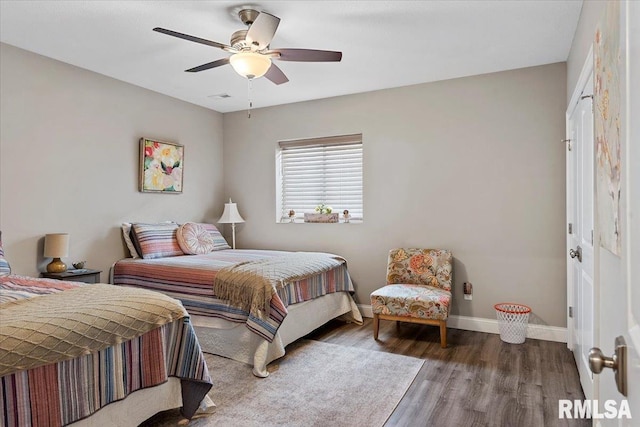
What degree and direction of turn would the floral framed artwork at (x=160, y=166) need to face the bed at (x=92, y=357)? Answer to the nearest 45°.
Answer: approximately 45° to its right

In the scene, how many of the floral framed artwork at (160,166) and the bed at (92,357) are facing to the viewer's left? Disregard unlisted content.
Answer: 0

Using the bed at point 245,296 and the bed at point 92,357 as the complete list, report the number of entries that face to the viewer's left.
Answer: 0

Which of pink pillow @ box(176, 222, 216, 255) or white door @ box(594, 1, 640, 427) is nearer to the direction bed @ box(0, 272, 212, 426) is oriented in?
the white door

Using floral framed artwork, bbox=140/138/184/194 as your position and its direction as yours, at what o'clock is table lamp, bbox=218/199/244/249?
The table lamp is roughly at 10 o'clock from the floral framed artwork.

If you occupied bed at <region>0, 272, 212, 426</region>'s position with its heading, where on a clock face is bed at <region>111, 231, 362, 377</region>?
bed at <region>111, 231, 362, 377</region> is roughly at 9 o'clock from bed at <region>0, 272, 212, 426</region>.

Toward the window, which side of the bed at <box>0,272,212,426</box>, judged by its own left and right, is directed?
left

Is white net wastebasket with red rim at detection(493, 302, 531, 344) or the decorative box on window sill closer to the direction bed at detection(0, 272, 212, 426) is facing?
the white net wastebasket with red rim

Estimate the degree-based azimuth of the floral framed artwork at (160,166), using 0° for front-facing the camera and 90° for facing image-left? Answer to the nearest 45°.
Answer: approximately 315°

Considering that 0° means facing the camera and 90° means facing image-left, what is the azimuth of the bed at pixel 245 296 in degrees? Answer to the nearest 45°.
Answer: approximately 315°

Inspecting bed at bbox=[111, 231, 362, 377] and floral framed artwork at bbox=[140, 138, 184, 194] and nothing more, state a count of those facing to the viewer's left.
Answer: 0

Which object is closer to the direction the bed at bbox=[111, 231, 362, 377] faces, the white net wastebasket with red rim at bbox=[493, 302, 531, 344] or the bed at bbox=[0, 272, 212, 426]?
the white net wastebasket with red rim

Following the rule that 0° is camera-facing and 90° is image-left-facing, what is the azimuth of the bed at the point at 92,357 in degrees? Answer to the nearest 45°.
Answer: approximately 315°
